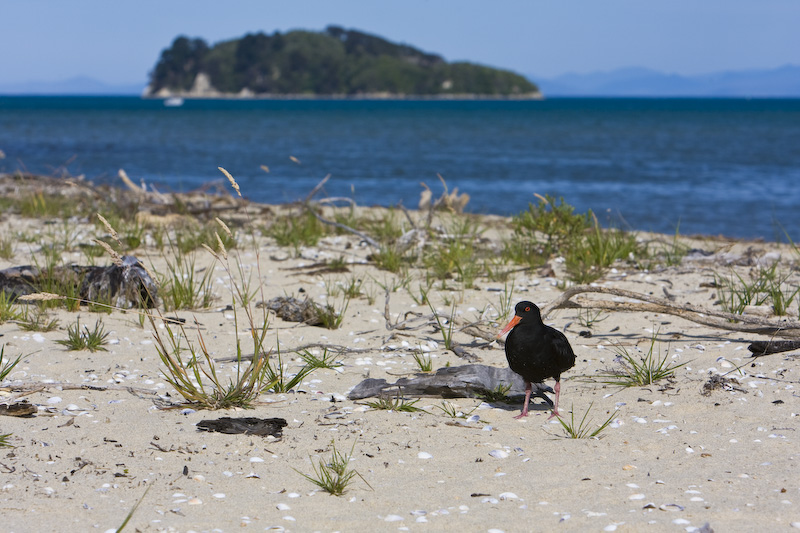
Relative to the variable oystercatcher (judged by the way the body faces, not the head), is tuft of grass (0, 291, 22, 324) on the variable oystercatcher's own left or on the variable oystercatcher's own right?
on the variable oystercatcher's own right

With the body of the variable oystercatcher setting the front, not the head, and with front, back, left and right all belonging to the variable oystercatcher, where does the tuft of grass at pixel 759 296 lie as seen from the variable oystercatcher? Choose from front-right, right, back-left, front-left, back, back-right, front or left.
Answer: back

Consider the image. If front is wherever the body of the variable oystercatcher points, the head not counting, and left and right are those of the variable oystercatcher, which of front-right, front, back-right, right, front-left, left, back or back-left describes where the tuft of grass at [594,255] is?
back-right

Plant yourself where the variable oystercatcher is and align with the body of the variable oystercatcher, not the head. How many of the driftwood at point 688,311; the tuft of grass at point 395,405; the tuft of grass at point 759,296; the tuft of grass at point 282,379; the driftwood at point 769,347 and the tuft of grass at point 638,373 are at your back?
4

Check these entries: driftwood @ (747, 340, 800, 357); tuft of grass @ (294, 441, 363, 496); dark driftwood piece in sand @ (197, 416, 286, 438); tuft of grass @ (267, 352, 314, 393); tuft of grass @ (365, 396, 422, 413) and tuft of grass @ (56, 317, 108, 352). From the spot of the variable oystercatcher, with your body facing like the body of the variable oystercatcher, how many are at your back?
1

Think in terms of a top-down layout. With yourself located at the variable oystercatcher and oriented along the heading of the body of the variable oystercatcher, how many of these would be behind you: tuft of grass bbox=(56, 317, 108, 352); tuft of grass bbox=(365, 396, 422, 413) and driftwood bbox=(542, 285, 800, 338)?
1

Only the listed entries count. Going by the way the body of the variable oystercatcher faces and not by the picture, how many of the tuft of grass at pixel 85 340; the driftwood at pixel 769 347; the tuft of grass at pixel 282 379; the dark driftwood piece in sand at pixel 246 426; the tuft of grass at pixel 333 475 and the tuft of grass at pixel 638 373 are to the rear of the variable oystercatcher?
2

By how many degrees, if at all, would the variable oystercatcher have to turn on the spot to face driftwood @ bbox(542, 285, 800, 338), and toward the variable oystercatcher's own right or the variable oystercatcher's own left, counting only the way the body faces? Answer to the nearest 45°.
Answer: approximately 180°

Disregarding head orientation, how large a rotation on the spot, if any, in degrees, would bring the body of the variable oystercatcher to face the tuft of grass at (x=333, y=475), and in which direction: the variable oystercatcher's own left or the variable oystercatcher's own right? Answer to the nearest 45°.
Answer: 0° — it already faces it

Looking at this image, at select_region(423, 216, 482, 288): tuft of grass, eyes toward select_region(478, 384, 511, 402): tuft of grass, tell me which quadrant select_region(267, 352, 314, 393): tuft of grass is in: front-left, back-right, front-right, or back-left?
front-right

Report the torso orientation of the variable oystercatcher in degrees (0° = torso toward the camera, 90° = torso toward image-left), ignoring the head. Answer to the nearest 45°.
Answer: approximately 45°

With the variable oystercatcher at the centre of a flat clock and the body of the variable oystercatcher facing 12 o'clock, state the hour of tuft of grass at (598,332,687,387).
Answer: The tuft of grass is roughly at 6 o'clock from the variable oystercatcher.

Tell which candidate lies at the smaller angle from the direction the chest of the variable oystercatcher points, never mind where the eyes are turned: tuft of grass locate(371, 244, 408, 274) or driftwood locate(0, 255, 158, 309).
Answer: the driftwood

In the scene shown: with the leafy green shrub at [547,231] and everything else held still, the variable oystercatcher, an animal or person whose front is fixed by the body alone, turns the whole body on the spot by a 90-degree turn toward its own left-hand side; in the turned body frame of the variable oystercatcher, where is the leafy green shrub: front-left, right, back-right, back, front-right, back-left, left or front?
back-left

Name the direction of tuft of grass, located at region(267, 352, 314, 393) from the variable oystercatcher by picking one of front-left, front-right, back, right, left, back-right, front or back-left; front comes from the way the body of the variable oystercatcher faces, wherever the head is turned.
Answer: front-right

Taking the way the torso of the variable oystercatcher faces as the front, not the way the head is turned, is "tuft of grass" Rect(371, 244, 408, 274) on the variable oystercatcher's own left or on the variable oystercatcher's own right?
on the variable oystercatcher's own right
